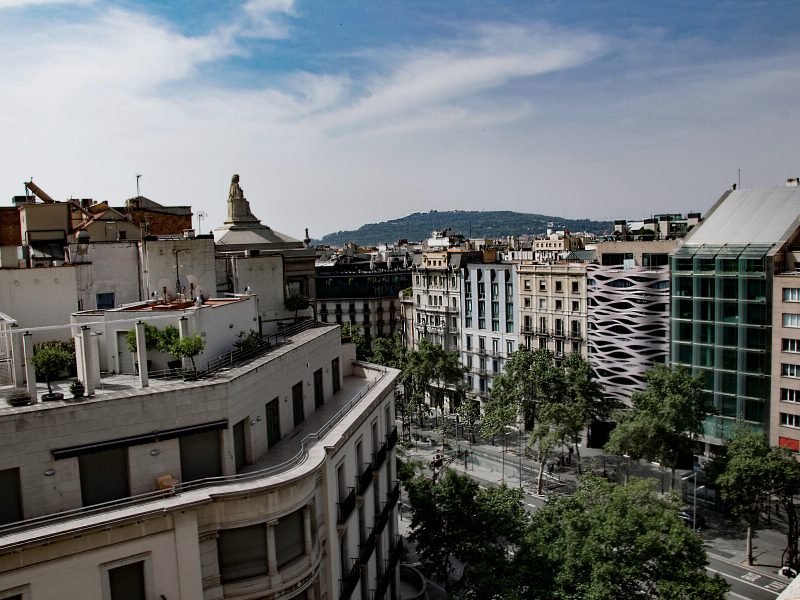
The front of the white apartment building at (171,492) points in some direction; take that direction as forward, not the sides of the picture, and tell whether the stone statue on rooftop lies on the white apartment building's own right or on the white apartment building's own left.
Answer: on the white apartment building's own left

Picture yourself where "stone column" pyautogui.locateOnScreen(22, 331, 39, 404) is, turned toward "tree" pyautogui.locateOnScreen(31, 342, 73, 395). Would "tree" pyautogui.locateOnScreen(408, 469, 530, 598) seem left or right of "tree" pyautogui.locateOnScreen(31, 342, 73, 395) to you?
right

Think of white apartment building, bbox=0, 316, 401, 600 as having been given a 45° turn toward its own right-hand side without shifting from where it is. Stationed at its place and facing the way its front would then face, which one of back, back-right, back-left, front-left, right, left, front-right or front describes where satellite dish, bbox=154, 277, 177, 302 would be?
back

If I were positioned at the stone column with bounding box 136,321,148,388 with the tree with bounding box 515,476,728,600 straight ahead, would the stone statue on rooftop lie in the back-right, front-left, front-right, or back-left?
front-left

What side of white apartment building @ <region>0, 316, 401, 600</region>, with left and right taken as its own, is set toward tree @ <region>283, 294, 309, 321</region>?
left

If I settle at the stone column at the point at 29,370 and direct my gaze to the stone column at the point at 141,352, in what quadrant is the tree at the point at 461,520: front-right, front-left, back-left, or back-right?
front-left
